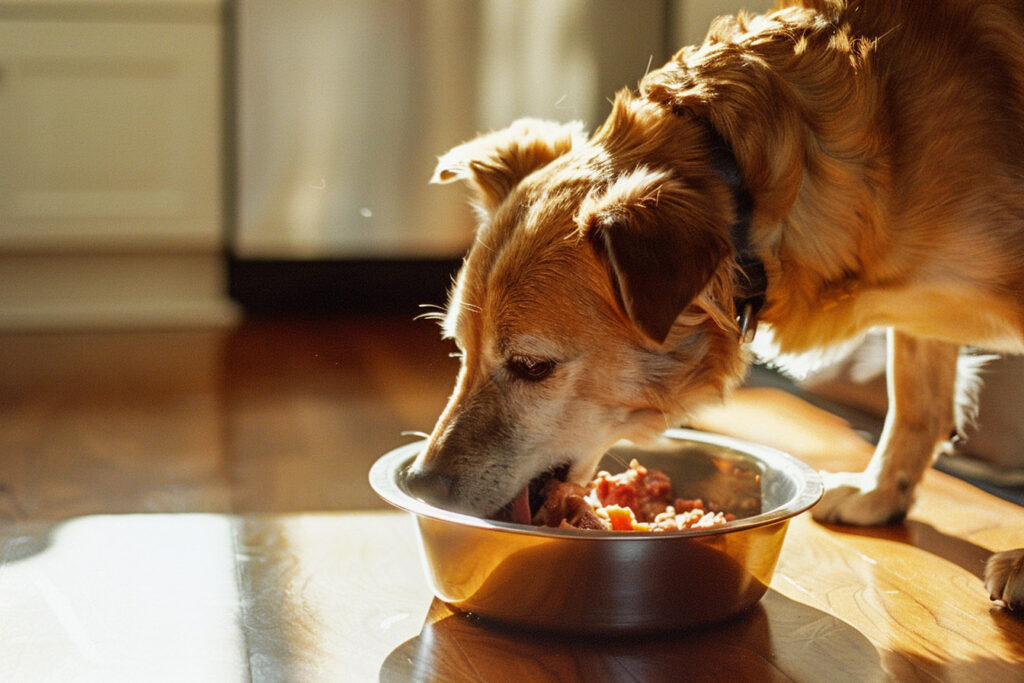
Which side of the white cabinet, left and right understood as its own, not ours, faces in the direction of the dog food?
front

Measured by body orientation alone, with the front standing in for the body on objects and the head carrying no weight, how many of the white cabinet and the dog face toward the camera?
1

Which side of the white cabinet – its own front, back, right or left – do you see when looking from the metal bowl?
front

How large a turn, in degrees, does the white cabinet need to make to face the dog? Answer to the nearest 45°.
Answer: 0° — it already faces it

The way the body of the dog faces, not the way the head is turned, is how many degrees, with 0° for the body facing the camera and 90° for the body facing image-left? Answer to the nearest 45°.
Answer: approximately 90°

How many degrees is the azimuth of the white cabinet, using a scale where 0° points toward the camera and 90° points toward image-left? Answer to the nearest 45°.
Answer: approximately 0°
